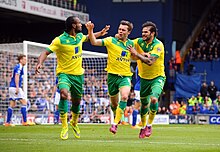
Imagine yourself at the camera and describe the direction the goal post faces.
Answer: facing the viewer and to the right of the viewer

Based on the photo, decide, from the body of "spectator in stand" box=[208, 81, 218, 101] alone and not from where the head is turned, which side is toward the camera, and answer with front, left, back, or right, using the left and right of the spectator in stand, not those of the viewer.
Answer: front

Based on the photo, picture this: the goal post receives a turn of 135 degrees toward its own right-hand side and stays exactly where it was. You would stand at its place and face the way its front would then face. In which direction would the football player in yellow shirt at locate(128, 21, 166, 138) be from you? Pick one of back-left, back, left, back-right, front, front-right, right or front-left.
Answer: left

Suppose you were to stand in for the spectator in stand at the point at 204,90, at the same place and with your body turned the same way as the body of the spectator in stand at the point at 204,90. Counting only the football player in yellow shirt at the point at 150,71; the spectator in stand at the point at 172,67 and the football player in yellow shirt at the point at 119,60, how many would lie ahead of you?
2

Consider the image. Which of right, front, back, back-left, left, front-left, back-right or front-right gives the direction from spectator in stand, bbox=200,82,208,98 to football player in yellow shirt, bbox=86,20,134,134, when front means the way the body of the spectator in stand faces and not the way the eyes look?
front

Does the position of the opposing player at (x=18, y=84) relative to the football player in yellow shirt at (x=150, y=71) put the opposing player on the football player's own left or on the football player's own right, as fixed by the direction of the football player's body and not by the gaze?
on the football player's own right

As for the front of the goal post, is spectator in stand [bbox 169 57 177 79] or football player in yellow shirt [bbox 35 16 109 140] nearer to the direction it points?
the football player in yellow shirt

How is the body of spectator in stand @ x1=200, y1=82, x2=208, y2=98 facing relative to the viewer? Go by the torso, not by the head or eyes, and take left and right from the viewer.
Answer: facing the viewer

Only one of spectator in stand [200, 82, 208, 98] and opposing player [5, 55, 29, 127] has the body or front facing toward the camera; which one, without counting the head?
the spectator in stand

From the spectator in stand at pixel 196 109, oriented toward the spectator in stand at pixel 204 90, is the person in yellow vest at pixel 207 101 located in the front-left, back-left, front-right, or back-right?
front-right

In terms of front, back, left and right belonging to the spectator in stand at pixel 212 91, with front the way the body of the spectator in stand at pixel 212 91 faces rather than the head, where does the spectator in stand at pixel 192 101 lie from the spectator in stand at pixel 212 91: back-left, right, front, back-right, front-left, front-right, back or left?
front-right

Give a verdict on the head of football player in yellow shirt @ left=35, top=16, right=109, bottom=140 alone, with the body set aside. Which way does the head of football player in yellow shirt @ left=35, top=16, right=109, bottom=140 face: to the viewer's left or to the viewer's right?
to the viewer's right

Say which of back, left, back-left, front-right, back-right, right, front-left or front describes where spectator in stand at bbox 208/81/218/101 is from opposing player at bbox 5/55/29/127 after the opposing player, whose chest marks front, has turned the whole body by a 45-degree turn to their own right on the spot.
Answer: left
